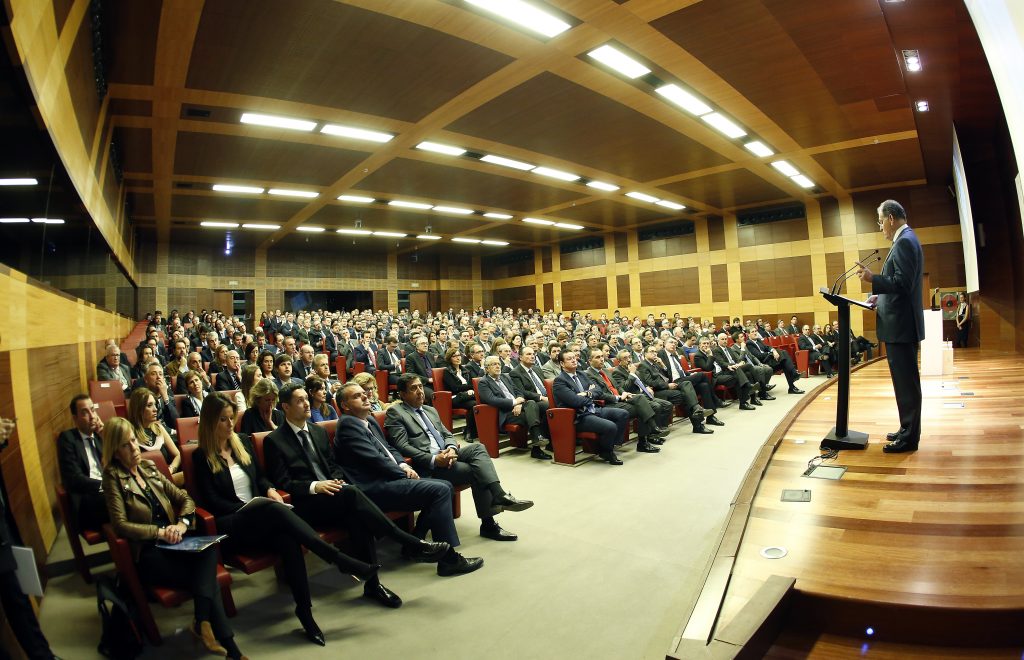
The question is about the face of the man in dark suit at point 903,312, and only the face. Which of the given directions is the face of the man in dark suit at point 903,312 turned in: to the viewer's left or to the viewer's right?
to the viewer's left

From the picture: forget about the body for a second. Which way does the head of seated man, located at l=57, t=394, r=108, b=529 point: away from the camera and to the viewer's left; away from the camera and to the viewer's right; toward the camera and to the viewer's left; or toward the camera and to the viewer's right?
toward the camera and to the viewer's right

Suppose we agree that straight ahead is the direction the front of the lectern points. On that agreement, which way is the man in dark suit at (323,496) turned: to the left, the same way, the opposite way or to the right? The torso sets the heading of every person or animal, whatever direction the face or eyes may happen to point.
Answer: the opposite way

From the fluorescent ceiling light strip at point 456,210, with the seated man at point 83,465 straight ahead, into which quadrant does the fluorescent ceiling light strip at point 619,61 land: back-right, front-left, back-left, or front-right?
front-left

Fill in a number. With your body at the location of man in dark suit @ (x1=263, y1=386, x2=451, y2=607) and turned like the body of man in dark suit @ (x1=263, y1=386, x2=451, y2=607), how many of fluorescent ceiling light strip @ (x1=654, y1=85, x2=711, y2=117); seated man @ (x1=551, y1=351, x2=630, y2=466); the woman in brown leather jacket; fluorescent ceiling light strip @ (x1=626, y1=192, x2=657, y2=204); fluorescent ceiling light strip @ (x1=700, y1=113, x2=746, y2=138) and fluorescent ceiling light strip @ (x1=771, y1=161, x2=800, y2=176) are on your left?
5

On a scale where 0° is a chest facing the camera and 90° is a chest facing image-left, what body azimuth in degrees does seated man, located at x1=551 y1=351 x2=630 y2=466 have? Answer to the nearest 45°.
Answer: approximately 315°

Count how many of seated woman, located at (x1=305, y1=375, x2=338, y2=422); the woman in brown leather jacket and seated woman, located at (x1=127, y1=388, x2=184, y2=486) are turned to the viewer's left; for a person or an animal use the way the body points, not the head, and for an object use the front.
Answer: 0

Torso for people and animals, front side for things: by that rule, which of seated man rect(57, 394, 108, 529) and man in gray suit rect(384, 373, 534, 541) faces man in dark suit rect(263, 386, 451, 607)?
the seated man

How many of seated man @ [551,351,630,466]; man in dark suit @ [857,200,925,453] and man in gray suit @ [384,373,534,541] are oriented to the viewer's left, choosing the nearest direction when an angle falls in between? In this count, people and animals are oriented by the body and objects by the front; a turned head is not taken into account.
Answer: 1

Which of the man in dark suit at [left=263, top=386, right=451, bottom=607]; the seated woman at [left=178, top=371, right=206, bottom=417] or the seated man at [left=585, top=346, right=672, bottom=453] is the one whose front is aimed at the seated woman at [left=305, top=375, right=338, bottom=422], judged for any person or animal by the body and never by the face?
the seated woman at [left=178, top=371, right=206, bottom=417]

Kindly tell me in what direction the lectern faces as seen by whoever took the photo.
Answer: facing to the left of the viewer

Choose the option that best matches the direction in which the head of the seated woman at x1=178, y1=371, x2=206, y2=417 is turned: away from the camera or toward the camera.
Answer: toward the camera

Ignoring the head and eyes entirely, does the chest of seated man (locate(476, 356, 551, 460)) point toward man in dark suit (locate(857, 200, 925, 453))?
yes

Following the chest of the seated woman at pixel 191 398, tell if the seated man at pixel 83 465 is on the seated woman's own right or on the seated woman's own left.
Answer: on the seated woman's own right

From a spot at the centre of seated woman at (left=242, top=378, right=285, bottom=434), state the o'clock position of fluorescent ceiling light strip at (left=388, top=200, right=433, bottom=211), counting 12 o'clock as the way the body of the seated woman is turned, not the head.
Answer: The fluorescent ceiling light strip is roughly at 8 o'clock from the seated woman.

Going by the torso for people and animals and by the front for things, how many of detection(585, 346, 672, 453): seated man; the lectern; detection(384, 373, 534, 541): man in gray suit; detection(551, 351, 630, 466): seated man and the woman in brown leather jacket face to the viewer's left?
1
